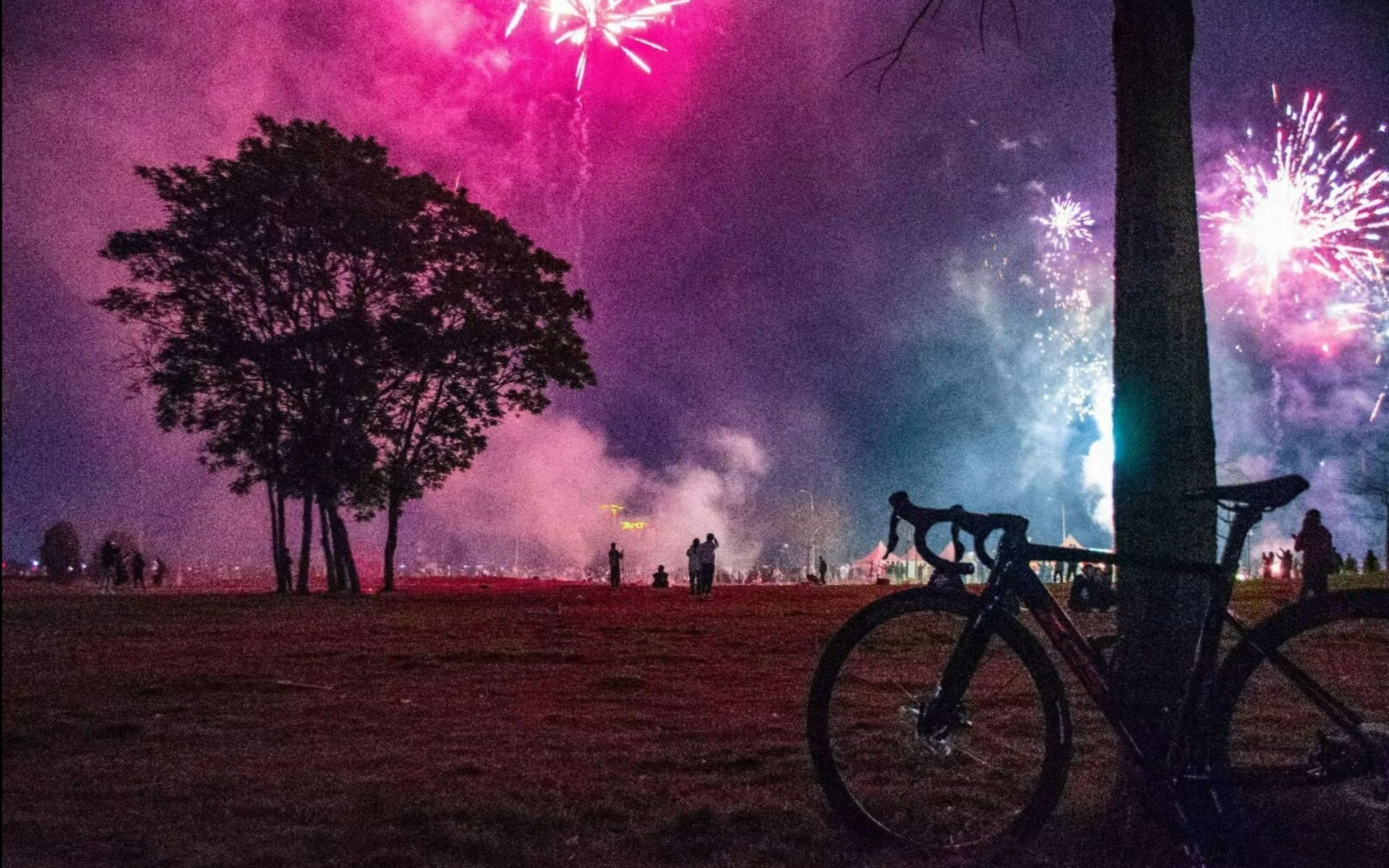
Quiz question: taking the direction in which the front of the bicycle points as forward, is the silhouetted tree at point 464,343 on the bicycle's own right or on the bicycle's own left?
on the bicycle's own right

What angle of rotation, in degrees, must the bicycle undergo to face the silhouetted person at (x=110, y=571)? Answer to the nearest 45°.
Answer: approximately 45° to its right

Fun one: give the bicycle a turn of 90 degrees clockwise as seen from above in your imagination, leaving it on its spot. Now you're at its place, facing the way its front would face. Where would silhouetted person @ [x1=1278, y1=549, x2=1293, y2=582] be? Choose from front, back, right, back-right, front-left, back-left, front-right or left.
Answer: front

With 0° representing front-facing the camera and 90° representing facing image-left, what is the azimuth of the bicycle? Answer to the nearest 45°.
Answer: approximately 90°
